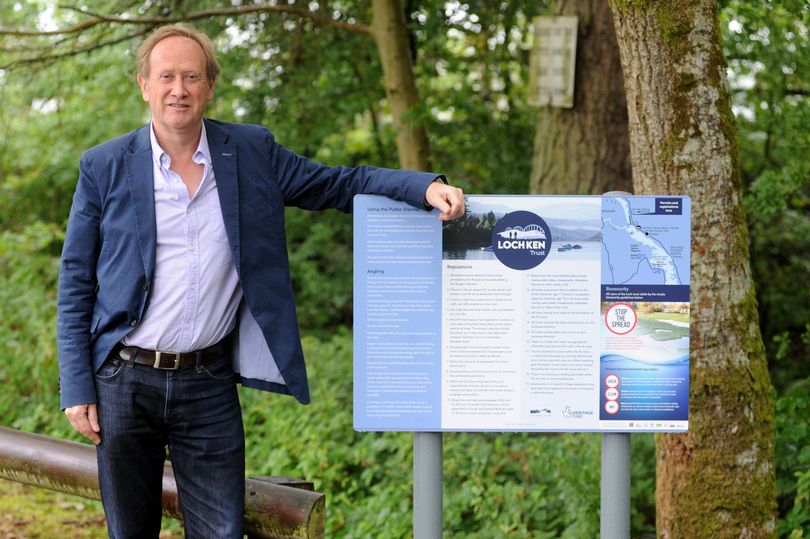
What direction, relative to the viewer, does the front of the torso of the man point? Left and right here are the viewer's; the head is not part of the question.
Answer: facing the viewer

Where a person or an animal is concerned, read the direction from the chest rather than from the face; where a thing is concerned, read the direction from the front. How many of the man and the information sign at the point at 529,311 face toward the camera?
2

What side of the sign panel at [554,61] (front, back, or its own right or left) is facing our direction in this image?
front

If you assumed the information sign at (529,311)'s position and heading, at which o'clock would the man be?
The man is roughly at 3 o'clock from the information sign.

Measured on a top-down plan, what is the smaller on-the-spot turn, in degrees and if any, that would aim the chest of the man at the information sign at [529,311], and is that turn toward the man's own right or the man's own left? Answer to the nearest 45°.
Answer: approximately 90° to the man's own left

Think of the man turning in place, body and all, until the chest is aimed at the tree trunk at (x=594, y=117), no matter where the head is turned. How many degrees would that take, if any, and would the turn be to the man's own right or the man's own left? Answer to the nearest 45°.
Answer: approximately 135° to the man's own left

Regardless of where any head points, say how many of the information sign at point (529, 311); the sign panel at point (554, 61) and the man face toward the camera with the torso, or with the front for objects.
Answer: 3

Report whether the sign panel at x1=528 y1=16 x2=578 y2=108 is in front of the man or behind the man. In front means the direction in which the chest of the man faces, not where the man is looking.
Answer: behind

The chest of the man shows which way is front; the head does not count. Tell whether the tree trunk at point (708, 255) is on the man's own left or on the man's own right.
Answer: on the man's own left
